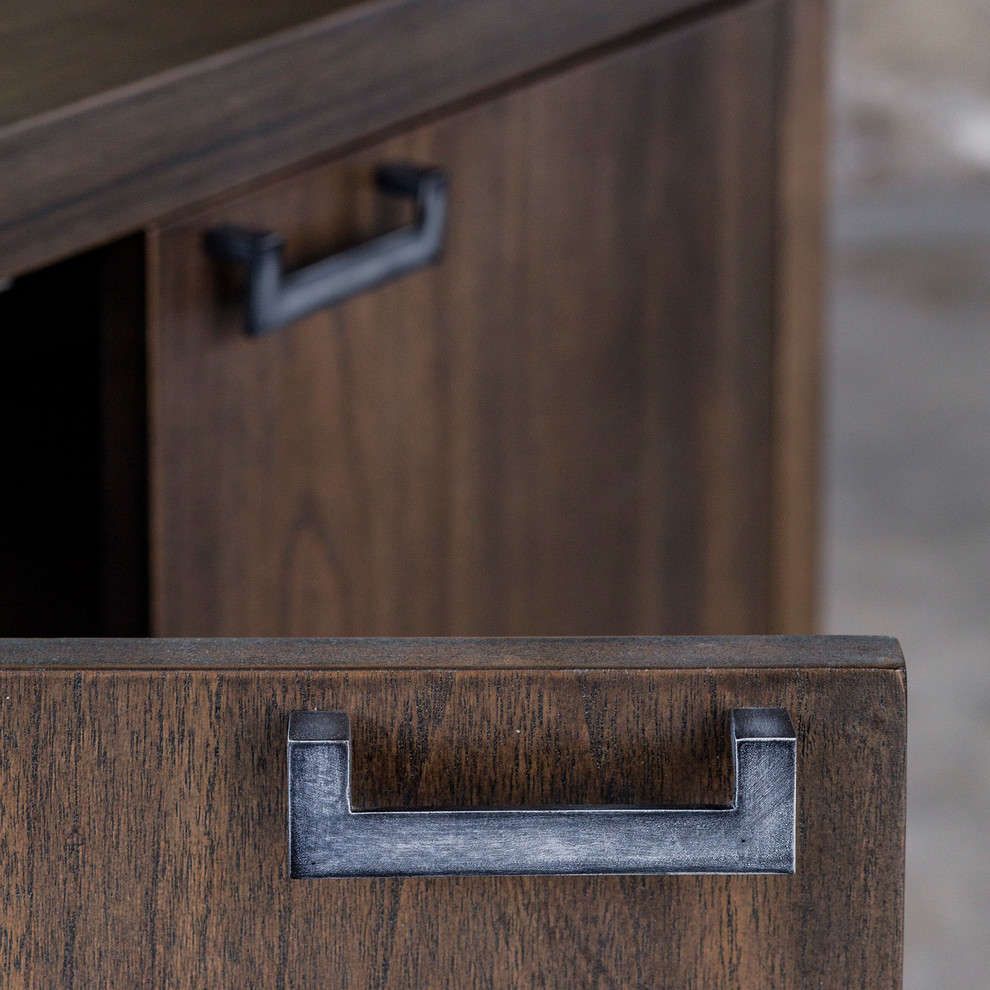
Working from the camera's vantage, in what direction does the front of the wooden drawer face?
facing the viewer

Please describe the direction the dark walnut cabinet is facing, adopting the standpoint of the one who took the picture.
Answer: facing the viewer and to the right of the viewer

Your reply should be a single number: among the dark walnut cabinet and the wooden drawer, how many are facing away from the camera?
0
